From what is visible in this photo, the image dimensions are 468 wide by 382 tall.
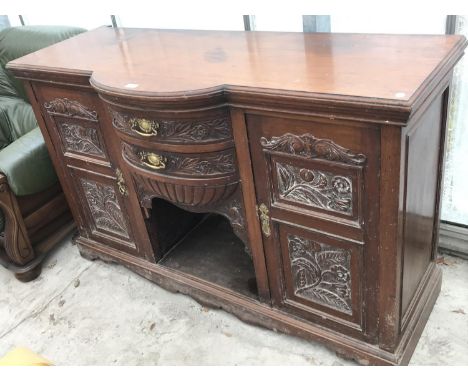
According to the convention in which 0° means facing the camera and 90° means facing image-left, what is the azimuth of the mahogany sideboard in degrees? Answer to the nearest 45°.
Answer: approximately 45°

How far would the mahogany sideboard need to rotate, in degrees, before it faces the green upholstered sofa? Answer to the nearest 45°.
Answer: approximately 90° to its right

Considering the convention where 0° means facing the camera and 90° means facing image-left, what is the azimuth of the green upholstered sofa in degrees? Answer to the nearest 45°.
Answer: approximately 45°

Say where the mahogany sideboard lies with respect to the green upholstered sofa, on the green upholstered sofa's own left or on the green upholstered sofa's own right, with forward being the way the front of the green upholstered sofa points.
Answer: on the green upholstered sofa's own left
